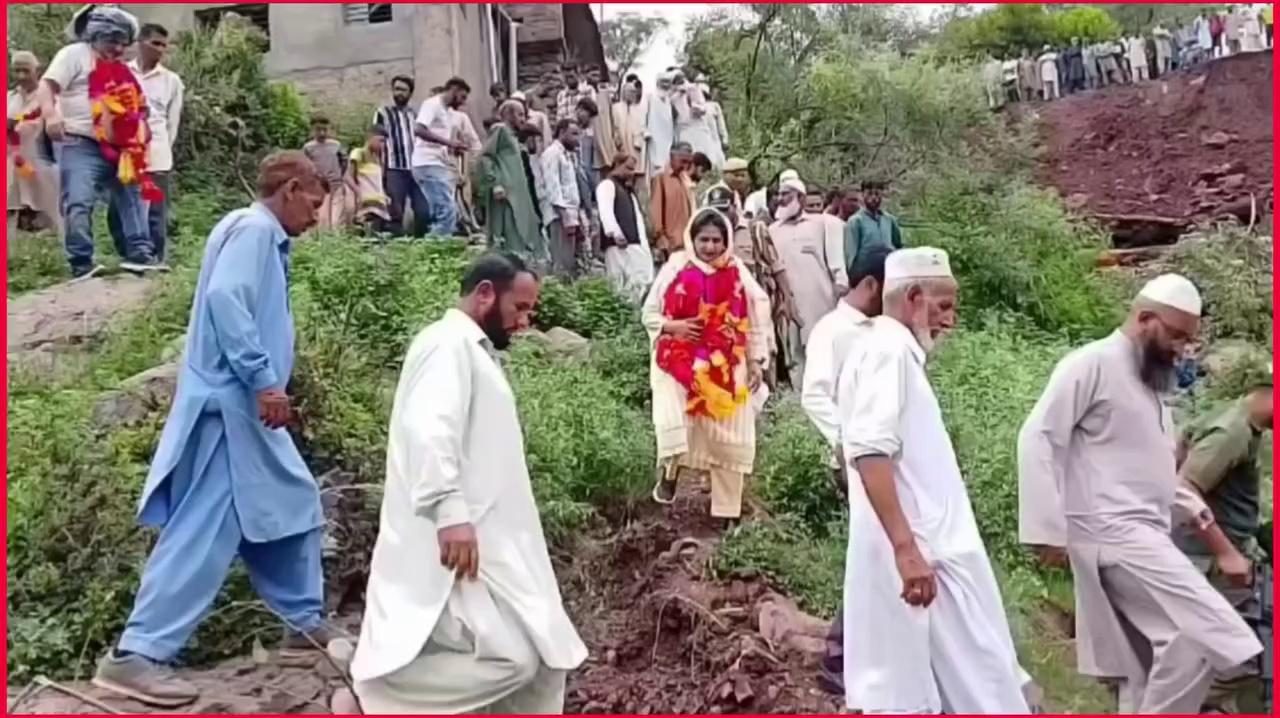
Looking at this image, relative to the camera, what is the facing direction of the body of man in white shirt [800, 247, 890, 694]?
to the viewer's right

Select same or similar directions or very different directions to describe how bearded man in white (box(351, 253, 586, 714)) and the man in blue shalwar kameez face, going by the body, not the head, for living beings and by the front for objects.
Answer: same or similar directions

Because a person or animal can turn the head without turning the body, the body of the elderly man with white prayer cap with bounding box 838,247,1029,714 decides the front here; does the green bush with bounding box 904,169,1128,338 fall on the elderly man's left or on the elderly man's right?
on the elderly man's left

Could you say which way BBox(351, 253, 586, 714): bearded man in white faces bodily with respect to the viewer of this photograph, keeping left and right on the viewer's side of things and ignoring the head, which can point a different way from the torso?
facing to the right of the viewer

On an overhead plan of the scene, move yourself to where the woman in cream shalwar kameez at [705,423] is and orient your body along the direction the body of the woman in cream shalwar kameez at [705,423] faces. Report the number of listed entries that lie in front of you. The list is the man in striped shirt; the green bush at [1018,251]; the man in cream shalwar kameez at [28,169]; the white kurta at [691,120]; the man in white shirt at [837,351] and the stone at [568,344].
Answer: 1

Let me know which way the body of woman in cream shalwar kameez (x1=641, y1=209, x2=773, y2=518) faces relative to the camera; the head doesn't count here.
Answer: toward the camera

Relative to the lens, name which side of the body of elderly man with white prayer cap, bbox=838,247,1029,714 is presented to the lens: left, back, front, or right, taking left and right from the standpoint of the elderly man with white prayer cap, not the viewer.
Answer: right

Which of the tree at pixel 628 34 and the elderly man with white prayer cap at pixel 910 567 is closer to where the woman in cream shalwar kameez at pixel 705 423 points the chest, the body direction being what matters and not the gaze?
the elderly man with white prayer cap

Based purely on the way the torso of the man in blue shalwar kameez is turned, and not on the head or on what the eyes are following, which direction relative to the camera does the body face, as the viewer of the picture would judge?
to the viewer's right

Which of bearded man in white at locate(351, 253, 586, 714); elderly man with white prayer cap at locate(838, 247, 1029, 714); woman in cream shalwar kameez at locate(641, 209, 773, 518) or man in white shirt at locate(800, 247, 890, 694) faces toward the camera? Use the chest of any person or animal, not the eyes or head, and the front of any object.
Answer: the woman in cream shalwar kameez

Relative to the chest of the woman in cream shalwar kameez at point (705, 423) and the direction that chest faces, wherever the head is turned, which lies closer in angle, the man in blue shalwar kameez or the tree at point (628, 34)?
the man in blue shalwar kameez

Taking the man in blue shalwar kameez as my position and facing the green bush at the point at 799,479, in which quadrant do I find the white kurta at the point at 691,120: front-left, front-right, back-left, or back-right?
front-left

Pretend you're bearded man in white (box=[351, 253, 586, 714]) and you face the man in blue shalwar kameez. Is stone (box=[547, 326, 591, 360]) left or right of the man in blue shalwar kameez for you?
right

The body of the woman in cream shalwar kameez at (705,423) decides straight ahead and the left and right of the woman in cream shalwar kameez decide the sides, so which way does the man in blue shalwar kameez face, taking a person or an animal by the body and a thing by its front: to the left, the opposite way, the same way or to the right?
to the left

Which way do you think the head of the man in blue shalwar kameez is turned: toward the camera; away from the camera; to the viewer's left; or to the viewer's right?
to the viewer's right

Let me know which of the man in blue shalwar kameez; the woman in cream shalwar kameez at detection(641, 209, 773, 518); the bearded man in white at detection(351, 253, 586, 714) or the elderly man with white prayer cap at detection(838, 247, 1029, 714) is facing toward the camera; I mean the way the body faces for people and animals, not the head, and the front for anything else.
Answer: the woman in cream shalwar kameez

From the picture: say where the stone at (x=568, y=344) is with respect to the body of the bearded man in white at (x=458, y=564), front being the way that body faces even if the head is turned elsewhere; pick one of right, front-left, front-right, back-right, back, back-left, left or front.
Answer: left

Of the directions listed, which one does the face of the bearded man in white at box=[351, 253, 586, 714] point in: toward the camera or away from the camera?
toward the camera
